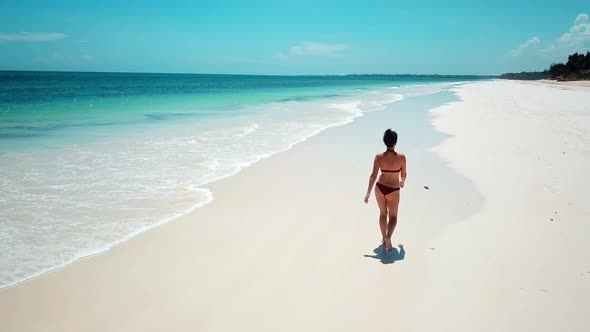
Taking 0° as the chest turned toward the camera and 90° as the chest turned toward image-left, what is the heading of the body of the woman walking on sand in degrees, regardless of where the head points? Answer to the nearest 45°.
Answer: approximately 180°
